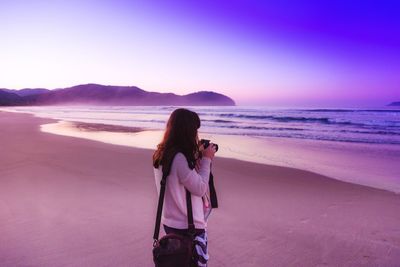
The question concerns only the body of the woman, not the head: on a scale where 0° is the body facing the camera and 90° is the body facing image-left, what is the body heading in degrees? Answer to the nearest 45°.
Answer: approximately 270°

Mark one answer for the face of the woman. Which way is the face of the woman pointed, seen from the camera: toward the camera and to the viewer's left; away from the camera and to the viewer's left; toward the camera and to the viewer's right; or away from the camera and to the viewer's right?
away from the camera and to the viewer's right
